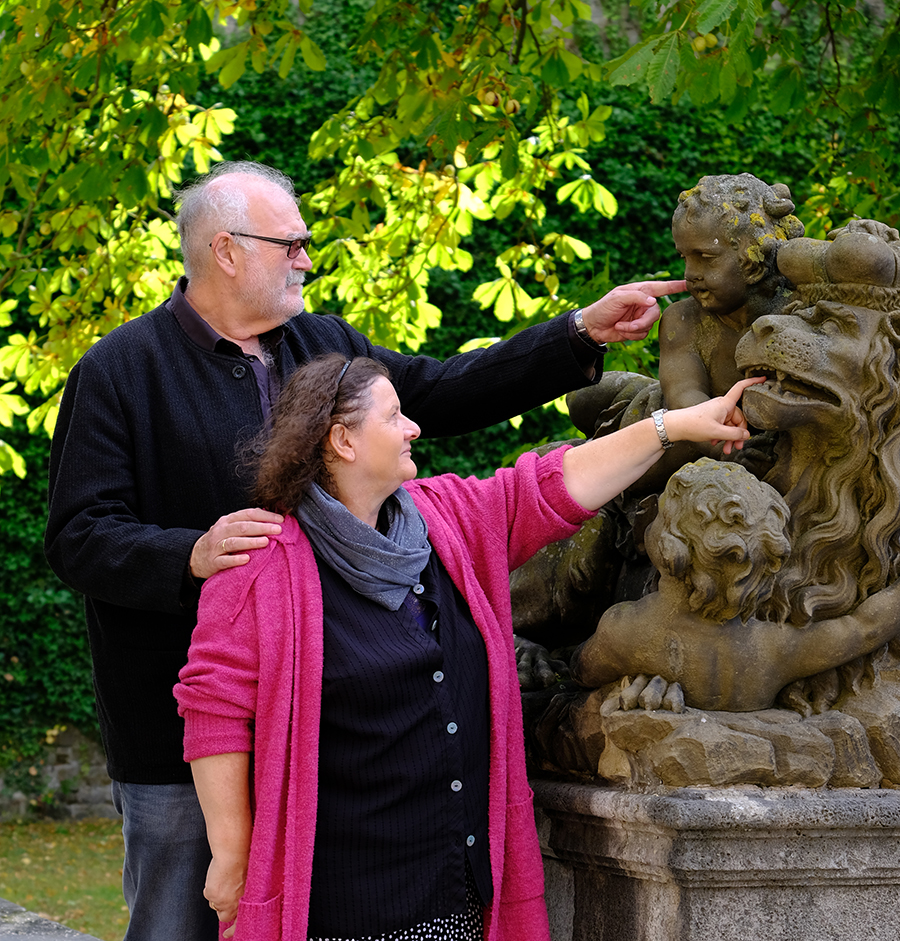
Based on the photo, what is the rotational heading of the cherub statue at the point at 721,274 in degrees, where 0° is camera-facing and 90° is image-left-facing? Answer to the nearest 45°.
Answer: approximately 45°

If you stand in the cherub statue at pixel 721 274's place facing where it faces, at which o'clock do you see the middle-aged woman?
The middle-aged woman is roughly at 12 o'clock from the cherub statue.

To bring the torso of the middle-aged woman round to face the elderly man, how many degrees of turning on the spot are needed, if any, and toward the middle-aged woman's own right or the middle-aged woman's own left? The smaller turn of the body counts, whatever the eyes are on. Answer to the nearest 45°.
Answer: approximately 180°

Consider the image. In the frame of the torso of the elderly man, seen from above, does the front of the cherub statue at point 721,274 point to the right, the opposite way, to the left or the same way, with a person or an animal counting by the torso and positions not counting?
to the right

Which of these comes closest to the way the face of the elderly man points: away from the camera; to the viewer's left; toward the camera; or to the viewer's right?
to the viewer's right

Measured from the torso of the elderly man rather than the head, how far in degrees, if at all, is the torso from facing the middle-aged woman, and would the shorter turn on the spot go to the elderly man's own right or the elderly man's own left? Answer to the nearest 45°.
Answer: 0° — they already face them

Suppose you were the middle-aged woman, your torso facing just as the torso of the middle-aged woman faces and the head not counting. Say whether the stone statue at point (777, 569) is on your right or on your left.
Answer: on your left

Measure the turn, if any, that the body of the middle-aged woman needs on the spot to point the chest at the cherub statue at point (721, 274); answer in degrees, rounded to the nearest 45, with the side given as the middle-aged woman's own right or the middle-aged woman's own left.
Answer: approximately 90° to the middle-aged woman's own left

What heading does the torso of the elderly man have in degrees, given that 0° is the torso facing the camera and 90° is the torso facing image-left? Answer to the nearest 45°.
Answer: approximately 315°

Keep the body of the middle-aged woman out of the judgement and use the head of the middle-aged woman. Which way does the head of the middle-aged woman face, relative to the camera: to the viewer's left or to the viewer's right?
to the viewer's right
